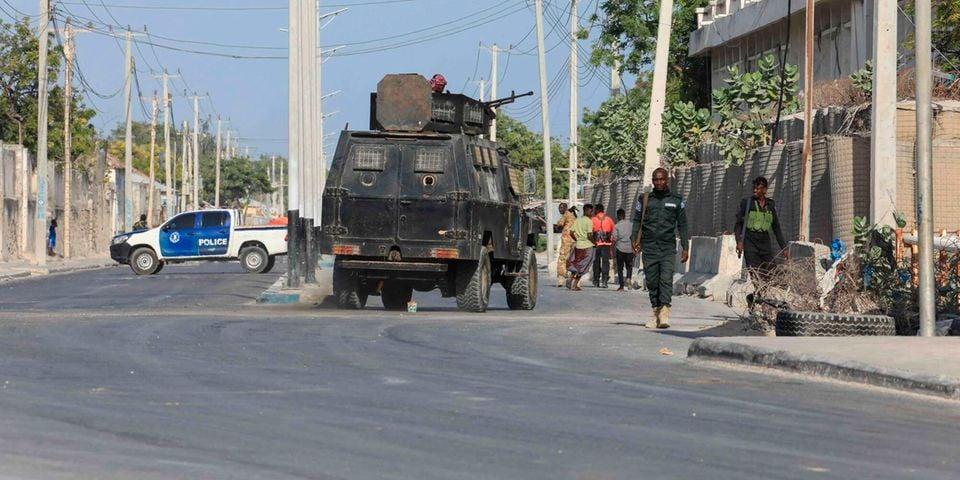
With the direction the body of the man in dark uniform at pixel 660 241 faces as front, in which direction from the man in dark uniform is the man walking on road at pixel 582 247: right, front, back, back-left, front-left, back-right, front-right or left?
back

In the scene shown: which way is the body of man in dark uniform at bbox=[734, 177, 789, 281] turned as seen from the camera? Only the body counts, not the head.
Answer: toward the camera

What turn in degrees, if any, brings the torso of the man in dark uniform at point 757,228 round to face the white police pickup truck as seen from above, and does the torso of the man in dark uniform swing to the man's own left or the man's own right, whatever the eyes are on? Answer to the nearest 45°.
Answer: approximately 135° to the man's own right

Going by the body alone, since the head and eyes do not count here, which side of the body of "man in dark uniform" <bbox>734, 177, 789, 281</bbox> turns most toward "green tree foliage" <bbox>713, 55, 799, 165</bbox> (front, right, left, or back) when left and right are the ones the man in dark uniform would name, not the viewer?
back

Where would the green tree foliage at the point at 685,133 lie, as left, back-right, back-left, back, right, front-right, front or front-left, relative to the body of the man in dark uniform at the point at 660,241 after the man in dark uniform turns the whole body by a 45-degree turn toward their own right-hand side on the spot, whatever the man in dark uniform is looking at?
back-right

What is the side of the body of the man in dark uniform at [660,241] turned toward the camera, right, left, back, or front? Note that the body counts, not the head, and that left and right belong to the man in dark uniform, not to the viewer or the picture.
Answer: front

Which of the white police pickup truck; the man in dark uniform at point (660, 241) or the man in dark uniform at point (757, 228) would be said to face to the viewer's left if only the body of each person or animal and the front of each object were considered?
the white police pickup truck

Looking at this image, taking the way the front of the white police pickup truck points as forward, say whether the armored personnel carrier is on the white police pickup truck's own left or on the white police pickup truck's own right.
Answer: on the white police pickup truck's own left

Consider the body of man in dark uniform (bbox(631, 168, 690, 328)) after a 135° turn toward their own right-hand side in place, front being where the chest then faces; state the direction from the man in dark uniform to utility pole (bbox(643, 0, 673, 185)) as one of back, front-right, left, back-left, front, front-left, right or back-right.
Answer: front-right

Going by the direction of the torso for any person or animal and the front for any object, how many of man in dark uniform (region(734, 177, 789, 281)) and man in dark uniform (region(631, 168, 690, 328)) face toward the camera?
2

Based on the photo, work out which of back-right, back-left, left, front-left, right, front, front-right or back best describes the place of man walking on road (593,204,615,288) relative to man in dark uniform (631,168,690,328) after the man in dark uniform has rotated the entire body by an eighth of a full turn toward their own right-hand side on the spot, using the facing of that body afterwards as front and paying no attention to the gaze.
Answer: back-right

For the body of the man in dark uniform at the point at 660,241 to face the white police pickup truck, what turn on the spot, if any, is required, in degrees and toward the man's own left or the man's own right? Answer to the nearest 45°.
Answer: approximately 135° to the man's own right

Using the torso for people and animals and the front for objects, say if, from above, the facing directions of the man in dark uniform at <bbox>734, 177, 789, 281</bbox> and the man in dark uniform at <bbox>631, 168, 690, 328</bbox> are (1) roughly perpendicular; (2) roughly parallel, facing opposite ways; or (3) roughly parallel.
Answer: roughly parallel

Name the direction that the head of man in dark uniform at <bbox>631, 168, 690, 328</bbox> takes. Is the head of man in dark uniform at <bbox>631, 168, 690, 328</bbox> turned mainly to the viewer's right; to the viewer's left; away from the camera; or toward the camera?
toward the camera

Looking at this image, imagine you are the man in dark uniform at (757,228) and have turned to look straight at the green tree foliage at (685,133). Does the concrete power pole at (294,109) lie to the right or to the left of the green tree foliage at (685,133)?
left

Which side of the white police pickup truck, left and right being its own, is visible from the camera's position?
left

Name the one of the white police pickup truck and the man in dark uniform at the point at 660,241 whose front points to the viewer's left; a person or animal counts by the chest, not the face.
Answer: the white police pickup truck
